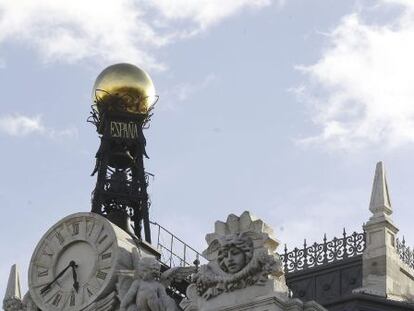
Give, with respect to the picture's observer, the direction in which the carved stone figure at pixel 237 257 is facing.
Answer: facing the viewer and to the left of the viewer

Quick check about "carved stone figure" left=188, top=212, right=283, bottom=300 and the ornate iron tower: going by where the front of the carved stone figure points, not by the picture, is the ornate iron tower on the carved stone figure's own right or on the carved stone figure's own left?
on the carved stone figure's own right

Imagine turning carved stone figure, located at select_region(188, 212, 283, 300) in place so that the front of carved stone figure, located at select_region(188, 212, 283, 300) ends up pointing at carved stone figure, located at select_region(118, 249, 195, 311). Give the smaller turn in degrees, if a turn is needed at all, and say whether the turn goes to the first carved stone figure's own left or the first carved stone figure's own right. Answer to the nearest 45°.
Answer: approximately 90° to the first carved stone figure's own right

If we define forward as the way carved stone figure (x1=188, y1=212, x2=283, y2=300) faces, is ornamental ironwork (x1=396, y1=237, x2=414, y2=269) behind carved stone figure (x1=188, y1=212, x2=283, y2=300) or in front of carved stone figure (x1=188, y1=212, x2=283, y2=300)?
behind
